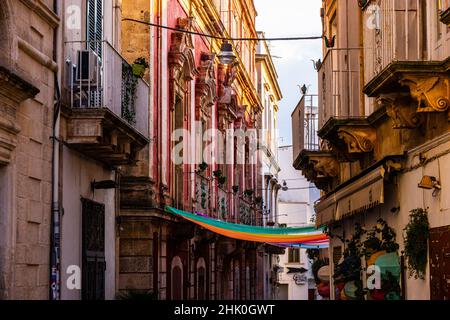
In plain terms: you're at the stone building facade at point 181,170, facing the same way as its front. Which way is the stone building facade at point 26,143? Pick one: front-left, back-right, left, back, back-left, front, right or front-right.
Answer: front-right

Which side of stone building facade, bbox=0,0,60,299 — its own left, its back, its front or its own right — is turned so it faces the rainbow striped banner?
left

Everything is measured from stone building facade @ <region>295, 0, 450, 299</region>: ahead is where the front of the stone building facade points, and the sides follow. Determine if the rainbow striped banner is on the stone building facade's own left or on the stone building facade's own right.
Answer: on the stone building facade's own right

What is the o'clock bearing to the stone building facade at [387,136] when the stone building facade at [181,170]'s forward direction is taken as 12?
the stone building facade at [387,136] is roughly at 1 o'clock from the stone building facade at [181,170].

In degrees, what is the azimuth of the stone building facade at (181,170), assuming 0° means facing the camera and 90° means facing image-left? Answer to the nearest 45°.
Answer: approximately 315°

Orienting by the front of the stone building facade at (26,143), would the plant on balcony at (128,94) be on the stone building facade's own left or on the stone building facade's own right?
on the stone building facade's own left

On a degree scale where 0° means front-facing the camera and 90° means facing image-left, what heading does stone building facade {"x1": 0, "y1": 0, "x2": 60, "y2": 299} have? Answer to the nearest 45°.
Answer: approximately 315°

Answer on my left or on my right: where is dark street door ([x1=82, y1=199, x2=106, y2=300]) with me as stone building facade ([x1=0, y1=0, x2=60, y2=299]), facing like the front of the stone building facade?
on my left
